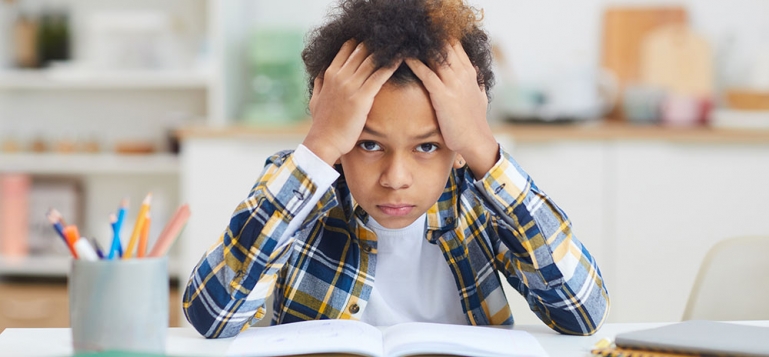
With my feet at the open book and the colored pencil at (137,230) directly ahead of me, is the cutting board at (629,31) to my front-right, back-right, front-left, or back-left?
back-right

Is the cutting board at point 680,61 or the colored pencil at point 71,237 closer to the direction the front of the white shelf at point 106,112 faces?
the colored pencil

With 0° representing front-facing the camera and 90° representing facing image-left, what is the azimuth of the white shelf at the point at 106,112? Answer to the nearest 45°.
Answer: approximately 0°

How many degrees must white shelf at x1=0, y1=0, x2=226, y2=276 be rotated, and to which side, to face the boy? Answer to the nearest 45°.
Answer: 0° — it already faces them
